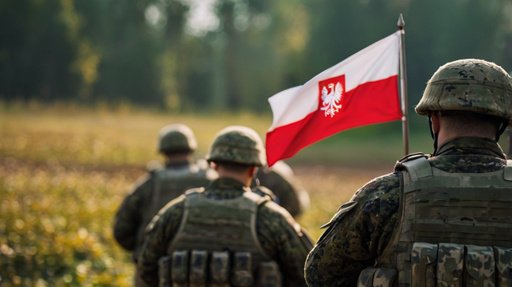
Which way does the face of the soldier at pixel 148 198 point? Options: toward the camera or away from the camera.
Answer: away from the camera

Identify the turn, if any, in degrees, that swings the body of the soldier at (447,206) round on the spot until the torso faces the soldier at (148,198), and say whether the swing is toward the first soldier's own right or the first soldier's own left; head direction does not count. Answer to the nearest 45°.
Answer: approximately 45° to the first soldier's own left

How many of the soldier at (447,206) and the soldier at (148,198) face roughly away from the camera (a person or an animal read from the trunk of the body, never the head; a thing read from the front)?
2

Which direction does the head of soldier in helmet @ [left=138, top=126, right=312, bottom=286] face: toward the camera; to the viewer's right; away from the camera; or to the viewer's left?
away from the camera

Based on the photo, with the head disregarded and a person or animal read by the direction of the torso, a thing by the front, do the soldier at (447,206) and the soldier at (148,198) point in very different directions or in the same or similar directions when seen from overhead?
same or similar directions

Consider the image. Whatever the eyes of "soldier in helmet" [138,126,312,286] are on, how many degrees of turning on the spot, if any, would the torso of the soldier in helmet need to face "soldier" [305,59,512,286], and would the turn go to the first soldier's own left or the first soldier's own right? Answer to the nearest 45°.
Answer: approximately 135° to the first soldier's own right

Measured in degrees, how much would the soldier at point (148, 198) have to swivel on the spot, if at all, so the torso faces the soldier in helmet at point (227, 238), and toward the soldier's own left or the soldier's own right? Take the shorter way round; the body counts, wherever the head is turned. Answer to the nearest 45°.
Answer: approximately 180°

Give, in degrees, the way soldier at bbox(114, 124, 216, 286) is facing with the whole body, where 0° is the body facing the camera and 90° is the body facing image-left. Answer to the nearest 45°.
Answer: approximately 180°

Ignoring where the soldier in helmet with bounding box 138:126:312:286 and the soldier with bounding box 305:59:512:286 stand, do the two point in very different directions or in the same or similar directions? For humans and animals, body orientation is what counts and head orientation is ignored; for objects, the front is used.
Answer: same or similar directions

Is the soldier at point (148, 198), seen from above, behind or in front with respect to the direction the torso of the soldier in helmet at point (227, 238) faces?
in front

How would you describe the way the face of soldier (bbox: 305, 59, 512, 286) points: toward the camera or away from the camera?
away from the camera

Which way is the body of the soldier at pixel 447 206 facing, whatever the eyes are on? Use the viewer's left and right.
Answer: facing away from the viewer

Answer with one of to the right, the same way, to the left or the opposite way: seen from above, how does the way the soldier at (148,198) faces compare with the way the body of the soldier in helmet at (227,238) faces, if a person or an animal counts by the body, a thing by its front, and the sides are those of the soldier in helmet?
the same way

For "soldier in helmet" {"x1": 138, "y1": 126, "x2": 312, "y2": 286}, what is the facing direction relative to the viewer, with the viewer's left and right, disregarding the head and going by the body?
facing away from the viewer

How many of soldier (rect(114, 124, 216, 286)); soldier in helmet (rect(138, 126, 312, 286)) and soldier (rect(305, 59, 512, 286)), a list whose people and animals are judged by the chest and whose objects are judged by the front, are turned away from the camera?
3
